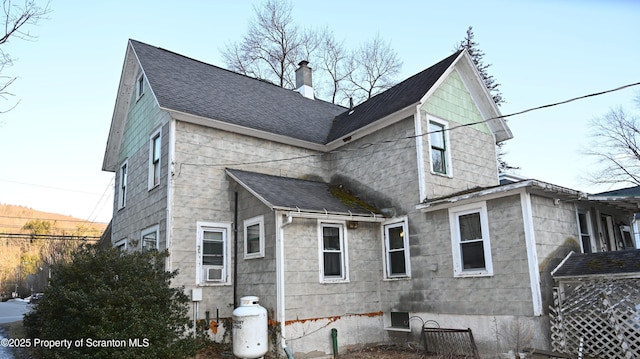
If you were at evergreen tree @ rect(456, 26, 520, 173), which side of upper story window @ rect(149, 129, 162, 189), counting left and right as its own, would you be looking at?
back

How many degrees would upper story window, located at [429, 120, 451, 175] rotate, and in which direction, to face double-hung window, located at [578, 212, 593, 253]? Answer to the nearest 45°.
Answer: approximately 45° to its left

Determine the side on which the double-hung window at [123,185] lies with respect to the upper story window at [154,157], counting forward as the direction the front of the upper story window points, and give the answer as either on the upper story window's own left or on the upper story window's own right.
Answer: on the upper story window's own right

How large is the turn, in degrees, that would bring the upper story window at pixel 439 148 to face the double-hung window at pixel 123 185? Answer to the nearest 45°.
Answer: approximately 135° to its right

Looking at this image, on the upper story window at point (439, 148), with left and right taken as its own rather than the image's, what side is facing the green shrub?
right

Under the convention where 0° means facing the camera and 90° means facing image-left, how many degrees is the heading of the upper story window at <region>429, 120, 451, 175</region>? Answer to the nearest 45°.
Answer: approximately 315°

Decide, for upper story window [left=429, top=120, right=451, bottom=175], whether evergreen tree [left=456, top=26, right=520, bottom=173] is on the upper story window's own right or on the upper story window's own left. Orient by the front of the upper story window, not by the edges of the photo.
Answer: on the upper story window's own left

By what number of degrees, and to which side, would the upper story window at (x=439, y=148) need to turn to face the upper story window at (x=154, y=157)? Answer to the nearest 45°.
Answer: approximately 135° to its right

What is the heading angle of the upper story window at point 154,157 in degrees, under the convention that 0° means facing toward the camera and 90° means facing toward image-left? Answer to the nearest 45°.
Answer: approximately 45°
